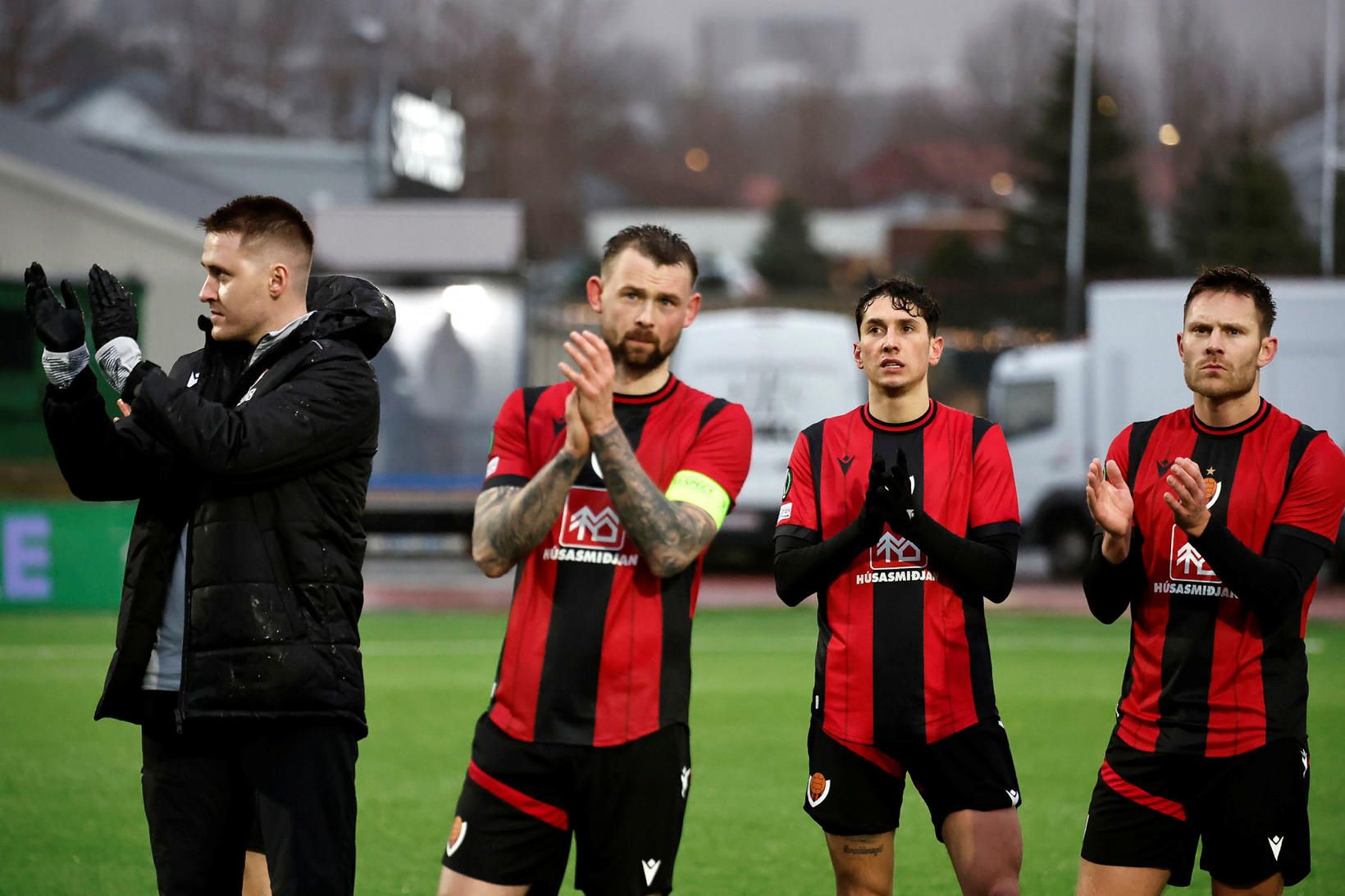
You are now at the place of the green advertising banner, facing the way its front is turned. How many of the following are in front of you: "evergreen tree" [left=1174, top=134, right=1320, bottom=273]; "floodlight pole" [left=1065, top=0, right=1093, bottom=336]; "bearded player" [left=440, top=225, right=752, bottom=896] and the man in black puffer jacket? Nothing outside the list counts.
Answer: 2

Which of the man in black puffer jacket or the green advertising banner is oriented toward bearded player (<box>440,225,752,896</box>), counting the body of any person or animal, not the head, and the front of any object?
the green advertising banner

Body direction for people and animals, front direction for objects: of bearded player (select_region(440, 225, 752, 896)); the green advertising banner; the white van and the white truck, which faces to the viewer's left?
the white truck

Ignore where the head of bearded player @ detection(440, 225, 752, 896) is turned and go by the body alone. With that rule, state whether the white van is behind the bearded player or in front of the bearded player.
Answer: behind

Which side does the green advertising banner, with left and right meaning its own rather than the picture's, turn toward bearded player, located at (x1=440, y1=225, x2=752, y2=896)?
front

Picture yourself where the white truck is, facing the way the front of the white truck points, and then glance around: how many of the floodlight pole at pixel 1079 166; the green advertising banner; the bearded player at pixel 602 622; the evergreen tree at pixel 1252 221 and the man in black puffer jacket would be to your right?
2

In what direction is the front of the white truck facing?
to the viewer's left
